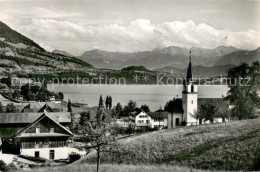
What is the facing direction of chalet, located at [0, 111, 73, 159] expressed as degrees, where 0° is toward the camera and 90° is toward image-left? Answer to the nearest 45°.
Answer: approximately 0°

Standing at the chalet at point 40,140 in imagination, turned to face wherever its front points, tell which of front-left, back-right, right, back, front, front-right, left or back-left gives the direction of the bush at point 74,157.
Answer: left

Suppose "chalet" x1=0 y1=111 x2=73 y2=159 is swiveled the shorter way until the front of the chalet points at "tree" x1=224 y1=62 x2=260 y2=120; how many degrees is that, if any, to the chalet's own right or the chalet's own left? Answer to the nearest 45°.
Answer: approximately 90° to the chalet's own left

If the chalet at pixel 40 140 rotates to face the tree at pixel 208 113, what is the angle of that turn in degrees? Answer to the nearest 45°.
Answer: approximately 135° to its left
